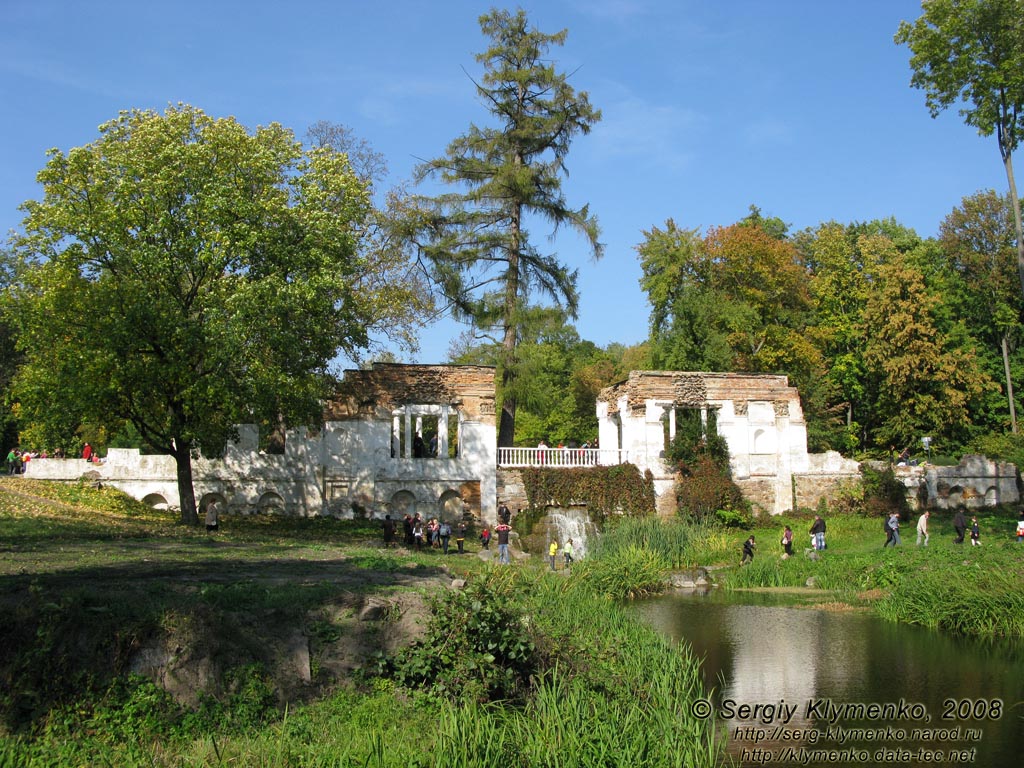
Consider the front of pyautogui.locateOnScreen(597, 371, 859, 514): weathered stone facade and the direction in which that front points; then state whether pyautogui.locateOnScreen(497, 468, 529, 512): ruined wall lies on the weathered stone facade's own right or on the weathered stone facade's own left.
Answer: on the weathered stone facade's own right

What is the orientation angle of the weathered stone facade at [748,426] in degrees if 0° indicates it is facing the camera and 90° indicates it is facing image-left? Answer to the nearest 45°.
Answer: approximately 0°

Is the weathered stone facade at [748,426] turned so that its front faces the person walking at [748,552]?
yes

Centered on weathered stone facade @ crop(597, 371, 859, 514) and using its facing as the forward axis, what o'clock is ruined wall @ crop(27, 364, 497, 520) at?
The ruined wall is roughly at 2 o'clock from the weathered stone facade.

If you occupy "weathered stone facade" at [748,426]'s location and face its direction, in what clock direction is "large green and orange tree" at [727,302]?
The large green and orange tree is roughly at 6 o'clock from the weathered stone facade.

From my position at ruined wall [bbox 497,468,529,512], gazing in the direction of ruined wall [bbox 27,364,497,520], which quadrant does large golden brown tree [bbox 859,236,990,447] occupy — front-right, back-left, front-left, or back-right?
back-right

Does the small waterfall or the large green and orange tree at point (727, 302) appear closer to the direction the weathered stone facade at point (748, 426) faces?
the small waterfall

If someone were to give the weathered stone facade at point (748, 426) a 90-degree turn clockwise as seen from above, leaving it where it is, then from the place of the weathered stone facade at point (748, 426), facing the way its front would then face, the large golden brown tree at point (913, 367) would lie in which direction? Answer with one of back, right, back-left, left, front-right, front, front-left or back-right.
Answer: back-right

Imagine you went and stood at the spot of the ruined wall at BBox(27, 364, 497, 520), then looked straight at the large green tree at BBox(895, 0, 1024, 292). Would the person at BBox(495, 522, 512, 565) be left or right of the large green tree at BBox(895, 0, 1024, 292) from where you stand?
right
